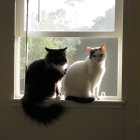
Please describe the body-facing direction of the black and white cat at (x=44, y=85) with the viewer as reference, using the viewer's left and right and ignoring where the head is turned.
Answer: facing to the right of the viewer
